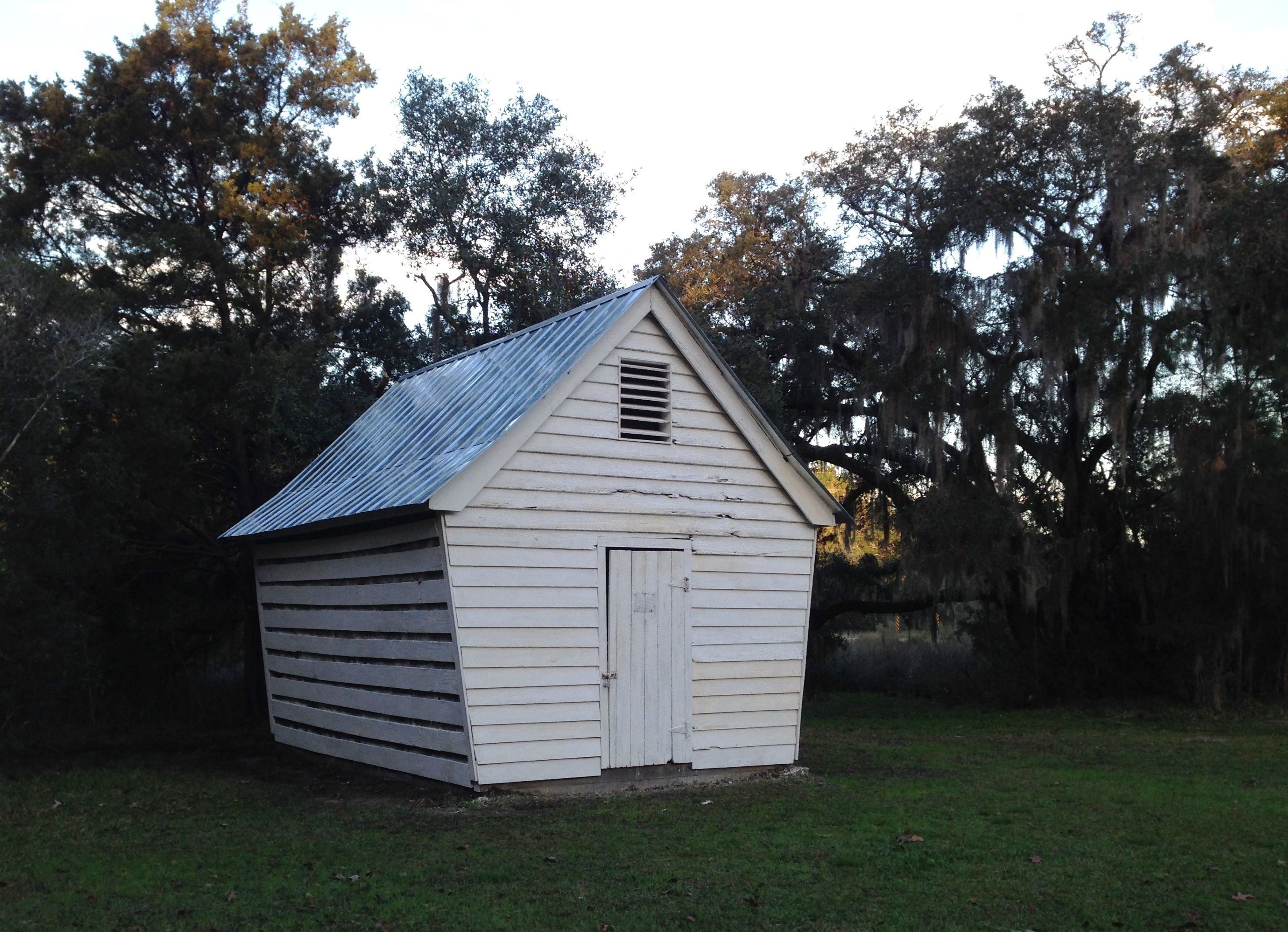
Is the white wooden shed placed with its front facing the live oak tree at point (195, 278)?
no

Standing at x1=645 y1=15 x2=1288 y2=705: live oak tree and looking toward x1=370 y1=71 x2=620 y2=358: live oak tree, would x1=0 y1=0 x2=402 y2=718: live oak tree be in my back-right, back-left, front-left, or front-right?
front-left

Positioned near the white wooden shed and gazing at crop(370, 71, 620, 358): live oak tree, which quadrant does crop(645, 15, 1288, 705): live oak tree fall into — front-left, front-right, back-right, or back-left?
front-right

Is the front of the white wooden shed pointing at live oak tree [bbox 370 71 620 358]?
no

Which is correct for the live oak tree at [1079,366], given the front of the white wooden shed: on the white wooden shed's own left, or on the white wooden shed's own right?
on the white wooden shed's own left

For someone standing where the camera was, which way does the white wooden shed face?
facing the viewer and to the right of the viewer
